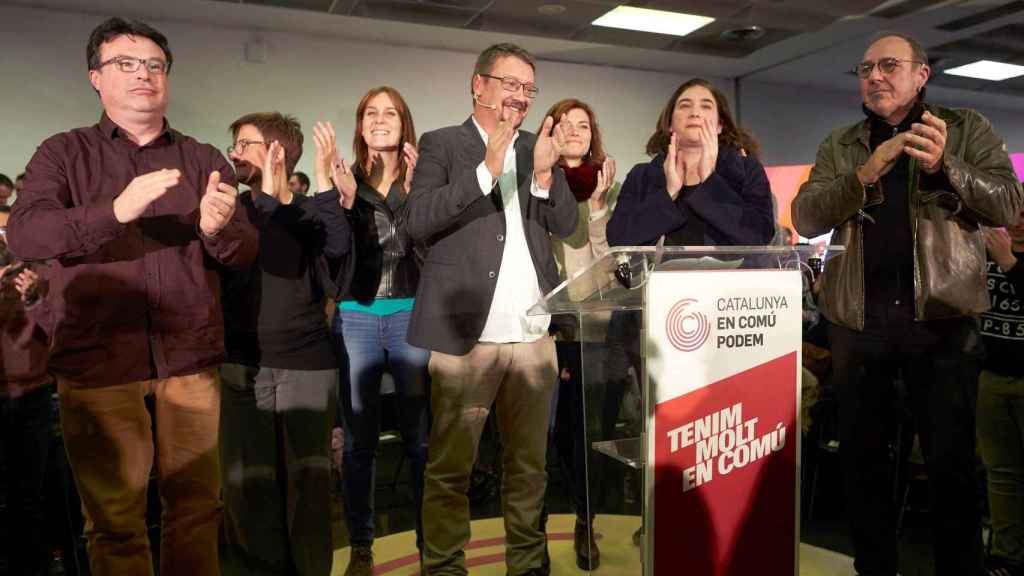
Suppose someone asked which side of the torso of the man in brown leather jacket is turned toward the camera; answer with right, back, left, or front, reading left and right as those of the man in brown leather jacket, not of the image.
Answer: front

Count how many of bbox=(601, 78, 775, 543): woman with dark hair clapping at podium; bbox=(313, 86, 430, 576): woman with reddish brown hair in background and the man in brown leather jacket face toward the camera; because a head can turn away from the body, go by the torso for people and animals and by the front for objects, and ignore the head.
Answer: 3

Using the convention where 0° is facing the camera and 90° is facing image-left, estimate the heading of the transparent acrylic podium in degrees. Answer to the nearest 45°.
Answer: approximately 315°

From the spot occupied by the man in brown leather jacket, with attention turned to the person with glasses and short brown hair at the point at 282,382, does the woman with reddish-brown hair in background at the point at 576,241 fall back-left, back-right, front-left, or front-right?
front-right

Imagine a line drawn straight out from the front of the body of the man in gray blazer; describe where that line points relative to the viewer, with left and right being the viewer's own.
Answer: facing the viewer and to the right of the viewer

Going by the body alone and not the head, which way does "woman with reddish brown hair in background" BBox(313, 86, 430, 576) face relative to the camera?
toward the camera

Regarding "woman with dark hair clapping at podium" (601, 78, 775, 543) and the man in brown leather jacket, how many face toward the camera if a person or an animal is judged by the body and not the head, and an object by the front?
2
